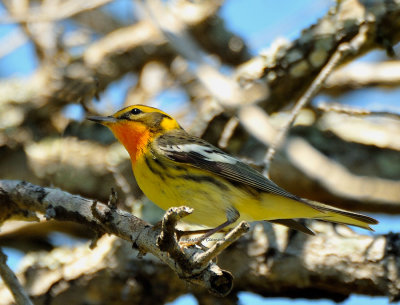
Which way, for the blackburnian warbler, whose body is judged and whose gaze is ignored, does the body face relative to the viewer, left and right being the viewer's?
facing to the left of the viewer

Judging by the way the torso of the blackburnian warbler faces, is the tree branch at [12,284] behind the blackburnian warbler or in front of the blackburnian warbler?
in front

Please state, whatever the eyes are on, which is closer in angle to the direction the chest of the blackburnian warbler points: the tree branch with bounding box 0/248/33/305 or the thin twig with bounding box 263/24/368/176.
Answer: the tree branch

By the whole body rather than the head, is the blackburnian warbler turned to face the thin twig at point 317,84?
no
